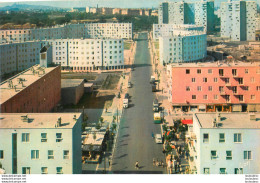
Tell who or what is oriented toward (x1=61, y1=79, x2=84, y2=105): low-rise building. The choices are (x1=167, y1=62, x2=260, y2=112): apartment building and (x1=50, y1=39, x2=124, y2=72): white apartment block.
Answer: the white apartment block

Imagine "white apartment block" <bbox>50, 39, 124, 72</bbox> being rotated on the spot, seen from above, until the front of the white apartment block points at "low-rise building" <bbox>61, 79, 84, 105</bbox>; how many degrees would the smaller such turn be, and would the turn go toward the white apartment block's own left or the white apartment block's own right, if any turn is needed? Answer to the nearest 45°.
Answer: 0° — it already faces it

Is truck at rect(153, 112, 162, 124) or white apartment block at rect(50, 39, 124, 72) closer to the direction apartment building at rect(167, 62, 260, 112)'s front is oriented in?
the truck

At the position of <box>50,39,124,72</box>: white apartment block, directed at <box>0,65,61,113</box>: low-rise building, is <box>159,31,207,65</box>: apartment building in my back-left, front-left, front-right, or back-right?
back-left

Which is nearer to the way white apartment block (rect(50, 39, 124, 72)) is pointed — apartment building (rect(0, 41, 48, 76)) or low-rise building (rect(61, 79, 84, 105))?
the low-rise building

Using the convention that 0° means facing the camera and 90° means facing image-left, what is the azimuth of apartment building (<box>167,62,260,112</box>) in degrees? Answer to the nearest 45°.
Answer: approximately 0°

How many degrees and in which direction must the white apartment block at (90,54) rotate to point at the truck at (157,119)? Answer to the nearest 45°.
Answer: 0° — it already faces it

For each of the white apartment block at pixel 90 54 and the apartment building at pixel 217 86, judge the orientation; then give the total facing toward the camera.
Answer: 2
